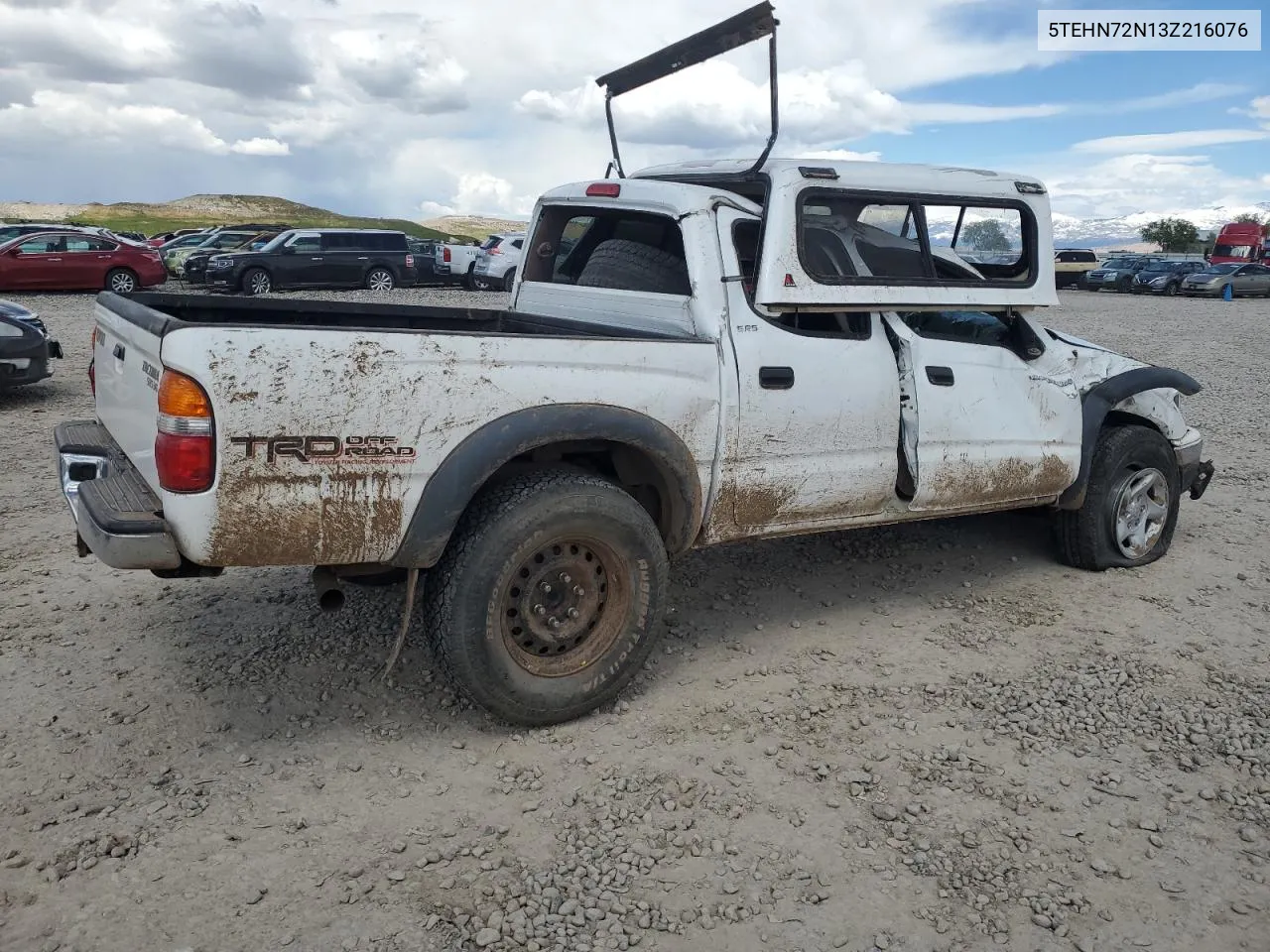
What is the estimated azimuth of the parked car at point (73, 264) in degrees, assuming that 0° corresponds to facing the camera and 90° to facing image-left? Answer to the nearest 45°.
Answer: approximately 90°

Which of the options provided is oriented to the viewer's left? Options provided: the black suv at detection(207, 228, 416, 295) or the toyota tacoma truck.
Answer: the black suv

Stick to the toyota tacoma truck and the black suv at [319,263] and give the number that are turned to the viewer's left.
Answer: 1

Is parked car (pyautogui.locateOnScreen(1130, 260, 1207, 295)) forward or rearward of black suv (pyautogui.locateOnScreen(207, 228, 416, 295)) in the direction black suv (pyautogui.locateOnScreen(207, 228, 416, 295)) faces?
rearward

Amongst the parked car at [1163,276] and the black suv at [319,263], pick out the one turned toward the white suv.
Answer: the parked car

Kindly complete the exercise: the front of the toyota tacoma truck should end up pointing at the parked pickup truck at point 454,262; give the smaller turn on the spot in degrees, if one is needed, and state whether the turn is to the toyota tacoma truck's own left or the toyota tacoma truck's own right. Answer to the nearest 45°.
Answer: approximately 45° to the toyota tacoma truck's own left

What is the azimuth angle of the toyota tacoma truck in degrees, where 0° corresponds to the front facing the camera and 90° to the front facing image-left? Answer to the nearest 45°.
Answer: approximately 225°

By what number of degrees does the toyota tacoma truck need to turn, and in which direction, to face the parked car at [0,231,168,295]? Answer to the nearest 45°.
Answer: approximately 90° to its left

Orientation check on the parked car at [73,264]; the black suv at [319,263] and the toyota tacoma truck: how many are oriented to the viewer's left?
2

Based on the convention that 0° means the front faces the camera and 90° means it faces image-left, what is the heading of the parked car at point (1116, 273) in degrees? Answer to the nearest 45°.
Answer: approximately 45°

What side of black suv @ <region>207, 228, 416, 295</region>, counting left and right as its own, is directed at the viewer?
left
